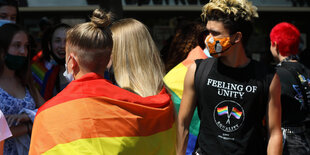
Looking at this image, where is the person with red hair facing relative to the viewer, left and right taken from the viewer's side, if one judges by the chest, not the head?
facing away from the viewer and to the left of the viewer

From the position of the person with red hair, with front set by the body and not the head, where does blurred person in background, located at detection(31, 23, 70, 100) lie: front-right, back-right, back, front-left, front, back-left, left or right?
front-left

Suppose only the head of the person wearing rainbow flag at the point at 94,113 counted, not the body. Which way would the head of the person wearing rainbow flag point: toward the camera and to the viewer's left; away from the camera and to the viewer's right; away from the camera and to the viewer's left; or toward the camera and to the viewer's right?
away from the camera and to the viewer's left

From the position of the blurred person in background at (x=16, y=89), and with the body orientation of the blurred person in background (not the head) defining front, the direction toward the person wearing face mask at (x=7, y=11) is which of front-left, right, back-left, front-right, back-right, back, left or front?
back-left

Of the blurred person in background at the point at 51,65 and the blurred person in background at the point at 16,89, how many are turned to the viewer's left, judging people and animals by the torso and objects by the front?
0

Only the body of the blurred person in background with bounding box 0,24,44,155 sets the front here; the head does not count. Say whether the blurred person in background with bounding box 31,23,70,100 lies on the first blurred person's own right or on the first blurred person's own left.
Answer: on the first blurred person's own left

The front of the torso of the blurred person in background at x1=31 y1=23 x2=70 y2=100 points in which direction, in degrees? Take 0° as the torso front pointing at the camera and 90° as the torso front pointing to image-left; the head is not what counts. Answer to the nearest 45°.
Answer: approximately 315°

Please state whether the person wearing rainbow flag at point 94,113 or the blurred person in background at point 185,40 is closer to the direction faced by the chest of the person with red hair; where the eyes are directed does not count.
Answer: the blurred person in background
